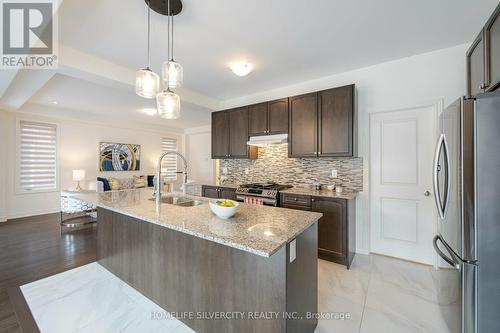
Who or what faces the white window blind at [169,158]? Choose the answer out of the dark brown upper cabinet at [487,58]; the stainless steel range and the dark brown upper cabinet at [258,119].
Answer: the dark brown upper cabinet at [487,58]

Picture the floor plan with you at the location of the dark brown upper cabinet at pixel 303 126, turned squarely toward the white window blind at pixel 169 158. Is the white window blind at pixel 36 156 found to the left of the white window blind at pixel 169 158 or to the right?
left

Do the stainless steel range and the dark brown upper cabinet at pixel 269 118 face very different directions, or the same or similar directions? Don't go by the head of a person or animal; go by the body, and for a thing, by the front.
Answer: same or similar directions

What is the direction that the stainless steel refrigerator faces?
to the viewer's left

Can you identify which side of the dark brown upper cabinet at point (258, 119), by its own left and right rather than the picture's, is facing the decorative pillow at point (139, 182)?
right

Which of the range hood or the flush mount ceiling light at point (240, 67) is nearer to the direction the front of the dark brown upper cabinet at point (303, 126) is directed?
the flush mount ceiling light

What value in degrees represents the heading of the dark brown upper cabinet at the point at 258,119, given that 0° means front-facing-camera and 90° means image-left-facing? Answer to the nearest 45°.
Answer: approximately 45°

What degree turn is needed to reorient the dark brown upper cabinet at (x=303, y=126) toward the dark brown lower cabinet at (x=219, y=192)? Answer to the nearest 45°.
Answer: approximately 45° to its right

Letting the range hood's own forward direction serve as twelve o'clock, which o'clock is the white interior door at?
The white interior door is roughly at 8 o'clock from the range hood.

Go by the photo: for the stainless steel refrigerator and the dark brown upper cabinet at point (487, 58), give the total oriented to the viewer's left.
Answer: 2

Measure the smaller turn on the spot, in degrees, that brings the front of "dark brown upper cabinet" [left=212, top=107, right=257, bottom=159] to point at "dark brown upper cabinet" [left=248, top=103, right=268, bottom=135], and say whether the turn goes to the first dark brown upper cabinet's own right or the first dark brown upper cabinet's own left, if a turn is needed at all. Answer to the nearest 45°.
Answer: approximately 90° to the first dark brown upper cabinet's own left

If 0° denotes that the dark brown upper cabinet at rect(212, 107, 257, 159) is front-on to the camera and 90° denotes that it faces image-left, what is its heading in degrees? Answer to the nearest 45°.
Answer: approximately 45°

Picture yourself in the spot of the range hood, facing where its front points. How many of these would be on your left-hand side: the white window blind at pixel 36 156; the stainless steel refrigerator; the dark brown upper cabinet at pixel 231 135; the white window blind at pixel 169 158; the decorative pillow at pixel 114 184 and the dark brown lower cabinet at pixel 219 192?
1

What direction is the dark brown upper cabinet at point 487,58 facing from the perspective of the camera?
to the viewer's left

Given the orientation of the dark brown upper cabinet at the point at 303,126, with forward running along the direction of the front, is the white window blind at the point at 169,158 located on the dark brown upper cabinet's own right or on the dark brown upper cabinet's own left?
on the dark brown upper cabinet's own right

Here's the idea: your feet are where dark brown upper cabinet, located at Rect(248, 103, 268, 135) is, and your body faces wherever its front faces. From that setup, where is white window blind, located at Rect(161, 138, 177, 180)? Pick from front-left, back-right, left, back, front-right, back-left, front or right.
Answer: right

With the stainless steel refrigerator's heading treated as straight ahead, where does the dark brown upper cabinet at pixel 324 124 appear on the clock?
The dark brown upper cabinet is roughly at 1 o'clock from the stainless steel refrigerator.

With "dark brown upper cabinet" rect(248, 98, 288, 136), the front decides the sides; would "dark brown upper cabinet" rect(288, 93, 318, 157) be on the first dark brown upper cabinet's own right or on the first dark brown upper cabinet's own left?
on the first dark brown upper cabinet's own left
